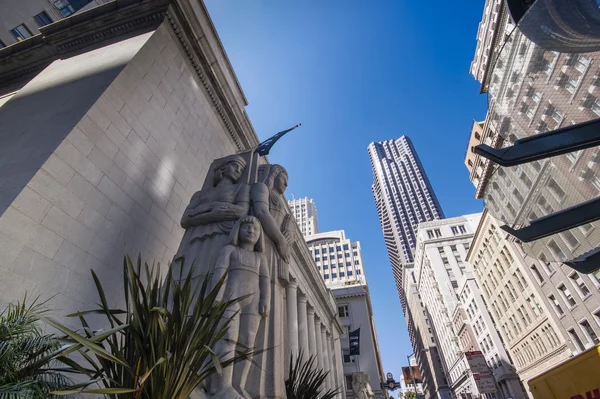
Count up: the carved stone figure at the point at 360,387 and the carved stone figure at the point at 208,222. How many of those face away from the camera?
0

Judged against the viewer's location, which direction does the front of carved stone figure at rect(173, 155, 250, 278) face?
facing the viewer and to the right of the viewer

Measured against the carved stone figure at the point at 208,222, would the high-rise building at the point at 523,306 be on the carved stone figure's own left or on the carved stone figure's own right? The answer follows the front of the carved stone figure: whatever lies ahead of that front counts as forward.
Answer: on the carved stone figure's own left

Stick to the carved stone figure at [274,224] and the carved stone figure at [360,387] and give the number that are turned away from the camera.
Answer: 0

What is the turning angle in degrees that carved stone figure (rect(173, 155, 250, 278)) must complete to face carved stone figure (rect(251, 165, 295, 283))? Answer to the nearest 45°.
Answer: approximately 45° to its left

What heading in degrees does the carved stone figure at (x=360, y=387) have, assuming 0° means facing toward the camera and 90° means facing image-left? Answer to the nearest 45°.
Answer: approximately 315°
